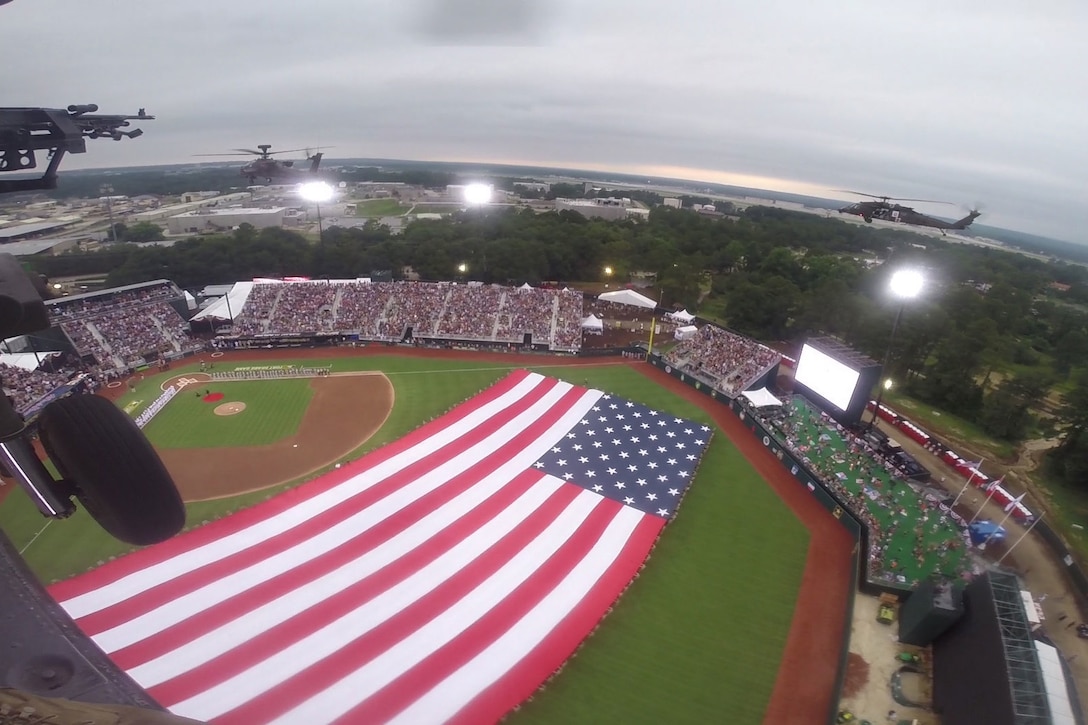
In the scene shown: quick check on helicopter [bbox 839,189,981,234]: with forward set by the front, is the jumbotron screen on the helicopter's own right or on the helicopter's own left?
on the helicopter's own left

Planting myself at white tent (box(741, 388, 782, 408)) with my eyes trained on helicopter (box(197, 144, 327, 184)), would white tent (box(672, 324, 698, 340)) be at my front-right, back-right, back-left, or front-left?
front-right

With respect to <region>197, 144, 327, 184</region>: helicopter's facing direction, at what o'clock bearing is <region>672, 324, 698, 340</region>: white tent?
The white tent is roughly at 8 o'clock from the helicopter.

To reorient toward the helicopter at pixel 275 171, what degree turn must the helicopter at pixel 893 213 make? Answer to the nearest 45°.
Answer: approximately 45° to its left

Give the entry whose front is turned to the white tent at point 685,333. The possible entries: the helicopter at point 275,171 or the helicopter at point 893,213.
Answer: the helicopter at point 893,213

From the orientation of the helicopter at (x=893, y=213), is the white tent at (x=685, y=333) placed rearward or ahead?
ahead

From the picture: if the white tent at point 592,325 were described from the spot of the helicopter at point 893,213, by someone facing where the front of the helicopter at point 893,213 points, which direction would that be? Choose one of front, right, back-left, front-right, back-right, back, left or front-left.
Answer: front

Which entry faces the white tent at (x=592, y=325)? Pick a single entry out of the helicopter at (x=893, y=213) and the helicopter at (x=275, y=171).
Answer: the helicopter at (x=893, y=213)

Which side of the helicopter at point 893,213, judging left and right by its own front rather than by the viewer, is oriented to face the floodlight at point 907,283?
right

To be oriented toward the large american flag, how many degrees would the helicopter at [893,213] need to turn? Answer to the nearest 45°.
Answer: approximately 90° to its left

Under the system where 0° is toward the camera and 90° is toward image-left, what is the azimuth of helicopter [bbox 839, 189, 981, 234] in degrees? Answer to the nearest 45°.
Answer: approximately 90°

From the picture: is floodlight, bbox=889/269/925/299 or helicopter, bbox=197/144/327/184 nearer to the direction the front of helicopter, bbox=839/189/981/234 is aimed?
the helicopter

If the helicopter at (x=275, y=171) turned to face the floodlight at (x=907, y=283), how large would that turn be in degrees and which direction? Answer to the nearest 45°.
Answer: approximately 180°

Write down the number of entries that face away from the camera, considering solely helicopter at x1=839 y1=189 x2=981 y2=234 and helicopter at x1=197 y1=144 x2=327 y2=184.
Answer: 0

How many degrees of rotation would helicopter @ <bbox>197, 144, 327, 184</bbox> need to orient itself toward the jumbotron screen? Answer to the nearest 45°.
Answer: approximately 90° to its left

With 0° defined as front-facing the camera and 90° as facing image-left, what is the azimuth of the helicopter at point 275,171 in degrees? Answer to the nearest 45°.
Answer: approximately 45°
